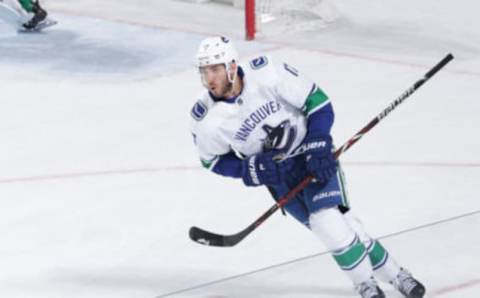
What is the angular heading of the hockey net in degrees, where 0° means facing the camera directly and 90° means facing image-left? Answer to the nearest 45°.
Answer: approximately 45°

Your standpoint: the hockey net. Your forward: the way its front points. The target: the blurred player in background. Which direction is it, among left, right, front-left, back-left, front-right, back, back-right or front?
front-right

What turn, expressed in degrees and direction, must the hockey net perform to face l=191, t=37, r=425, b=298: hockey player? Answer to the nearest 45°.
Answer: approximately 45° to its left
